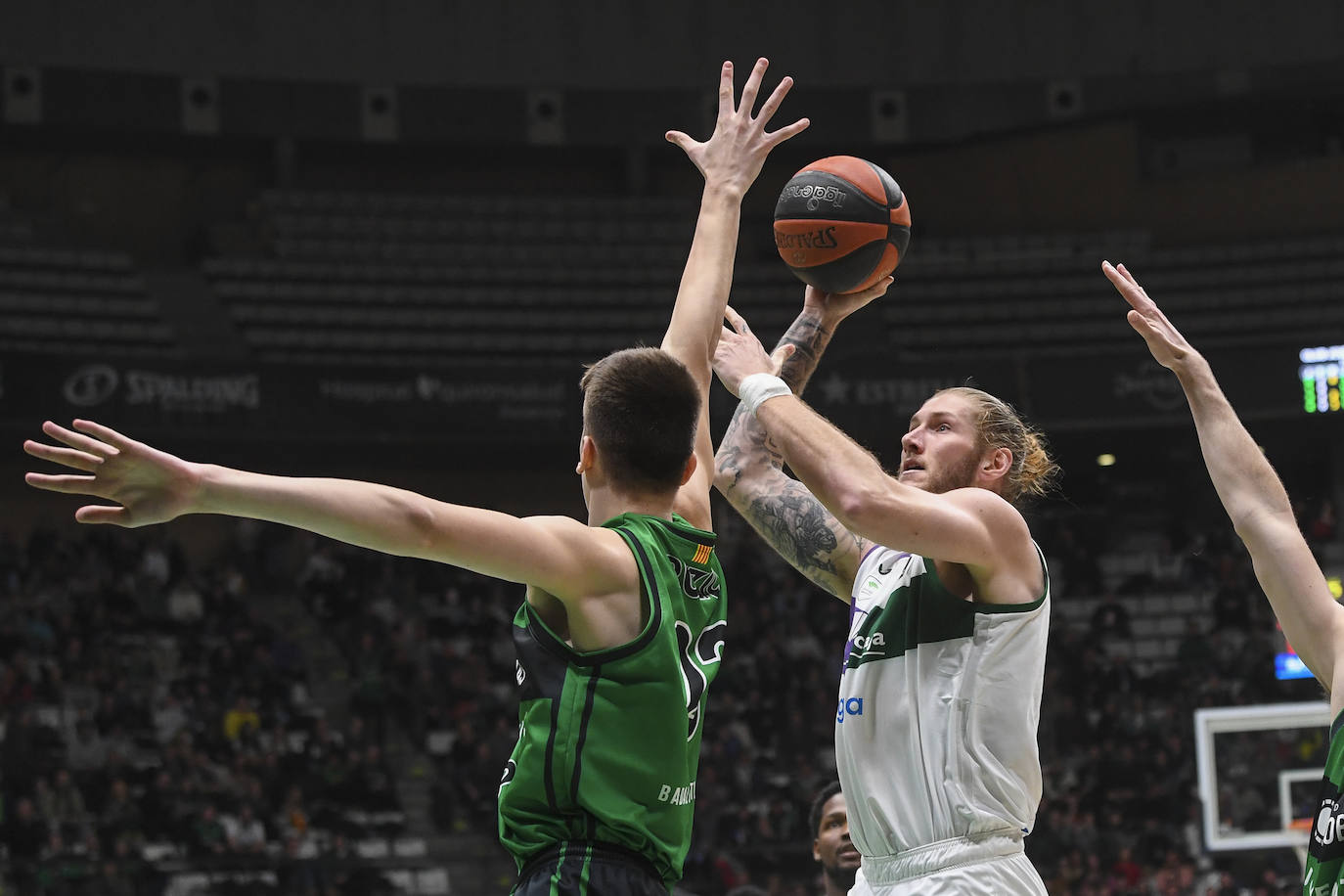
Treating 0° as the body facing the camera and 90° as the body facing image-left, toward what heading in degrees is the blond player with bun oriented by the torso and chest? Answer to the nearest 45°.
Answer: approximately 90°

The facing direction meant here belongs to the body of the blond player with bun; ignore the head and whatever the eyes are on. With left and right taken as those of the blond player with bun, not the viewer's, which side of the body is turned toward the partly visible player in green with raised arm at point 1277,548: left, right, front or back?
back

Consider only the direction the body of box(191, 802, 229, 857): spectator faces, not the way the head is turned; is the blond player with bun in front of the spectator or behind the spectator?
in front

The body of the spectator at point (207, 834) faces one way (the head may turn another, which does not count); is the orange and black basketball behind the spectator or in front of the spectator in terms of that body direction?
in front

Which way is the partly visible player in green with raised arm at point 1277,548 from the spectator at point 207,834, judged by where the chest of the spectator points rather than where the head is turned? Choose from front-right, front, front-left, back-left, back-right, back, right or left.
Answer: front

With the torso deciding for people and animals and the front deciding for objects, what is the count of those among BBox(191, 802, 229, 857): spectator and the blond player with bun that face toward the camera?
1

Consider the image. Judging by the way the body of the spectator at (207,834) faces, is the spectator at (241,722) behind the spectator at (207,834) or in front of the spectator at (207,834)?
behind

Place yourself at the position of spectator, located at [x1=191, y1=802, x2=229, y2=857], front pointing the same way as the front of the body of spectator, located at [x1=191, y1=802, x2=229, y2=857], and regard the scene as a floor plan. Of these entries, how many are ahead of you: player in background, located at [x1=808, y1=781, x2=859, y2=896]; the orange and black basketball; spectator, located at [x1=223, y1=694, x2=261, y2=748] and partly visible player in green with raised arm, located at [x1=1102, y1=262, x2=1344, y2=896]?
3

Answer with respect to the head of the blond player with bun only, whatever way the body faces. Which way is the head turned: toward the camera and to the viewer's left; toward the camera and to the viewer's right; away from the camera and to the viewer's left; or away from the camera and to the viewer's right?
toward the camera and to the viewer's left

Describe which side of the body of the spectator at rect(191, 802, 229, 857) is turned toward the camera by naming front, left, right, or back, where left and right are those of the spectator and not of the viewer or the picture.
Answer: front

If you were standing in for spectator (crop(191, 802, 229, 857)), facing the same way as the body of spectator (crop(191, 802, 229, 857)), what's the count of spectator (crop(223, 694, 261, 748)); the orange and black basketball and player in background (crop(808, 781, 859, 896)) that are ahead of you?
2

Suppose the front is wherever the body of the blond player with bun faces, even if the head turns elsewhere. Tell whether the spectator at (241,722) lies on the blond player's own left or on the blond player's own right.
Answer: on the blond player's own right

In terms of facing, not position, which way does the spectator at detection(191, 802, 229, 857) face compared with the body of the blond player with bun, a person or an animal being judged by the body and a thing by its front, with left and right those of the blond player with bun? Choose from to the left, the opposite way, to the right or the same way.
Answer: to the left

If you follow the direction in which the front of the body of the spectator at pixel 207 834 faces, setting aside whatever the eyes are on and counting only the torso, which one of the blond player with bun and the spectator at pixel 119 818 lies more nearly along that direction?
the blond player with bun
